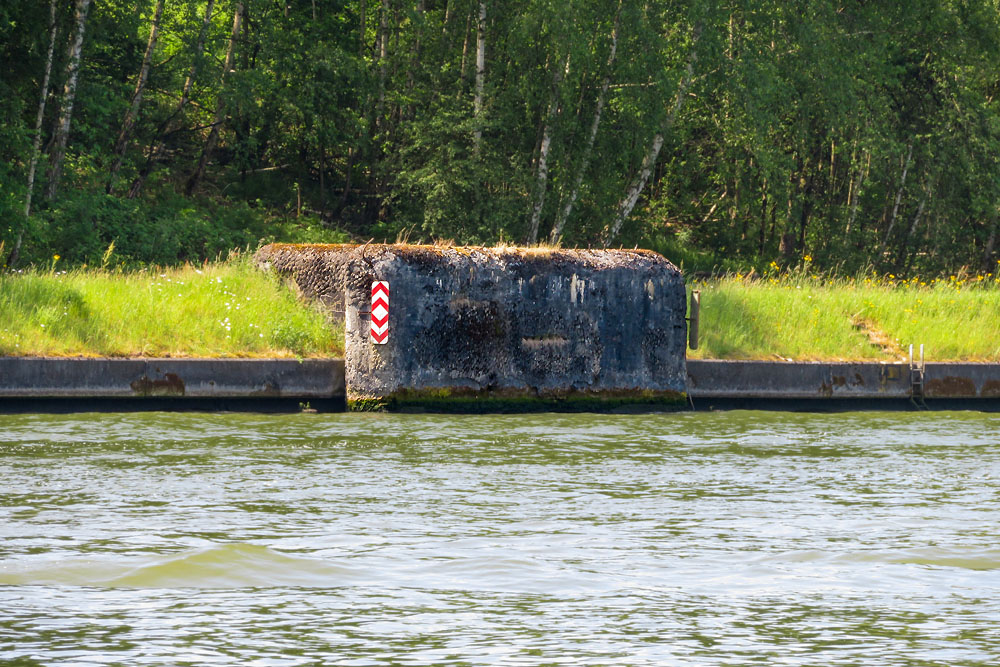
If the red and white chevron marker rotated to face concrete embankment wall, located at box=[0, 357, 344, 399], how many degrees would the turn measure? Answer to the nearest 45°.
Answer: approximately 90° to its right

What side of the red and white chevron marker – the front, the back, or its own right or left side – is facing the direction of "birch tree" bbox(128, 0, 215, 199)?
back

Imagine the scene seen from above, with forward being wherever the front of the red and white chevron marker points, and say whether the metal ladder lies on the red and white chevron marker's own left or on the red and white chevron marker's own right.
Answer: on the red and white chevron marker's own left

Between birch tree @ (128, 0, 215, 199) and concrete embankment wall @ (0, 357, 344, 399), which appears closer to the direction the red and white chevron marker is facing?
the concrete embankment wall

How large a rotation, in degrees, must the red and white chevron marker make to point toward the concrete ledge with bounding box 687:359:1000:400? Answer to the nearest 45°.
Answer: approximately 90° to its left

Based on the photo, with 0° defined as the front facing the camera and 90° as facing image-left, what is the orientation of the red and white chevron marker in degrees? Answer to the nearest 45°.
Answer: approximately 0°
